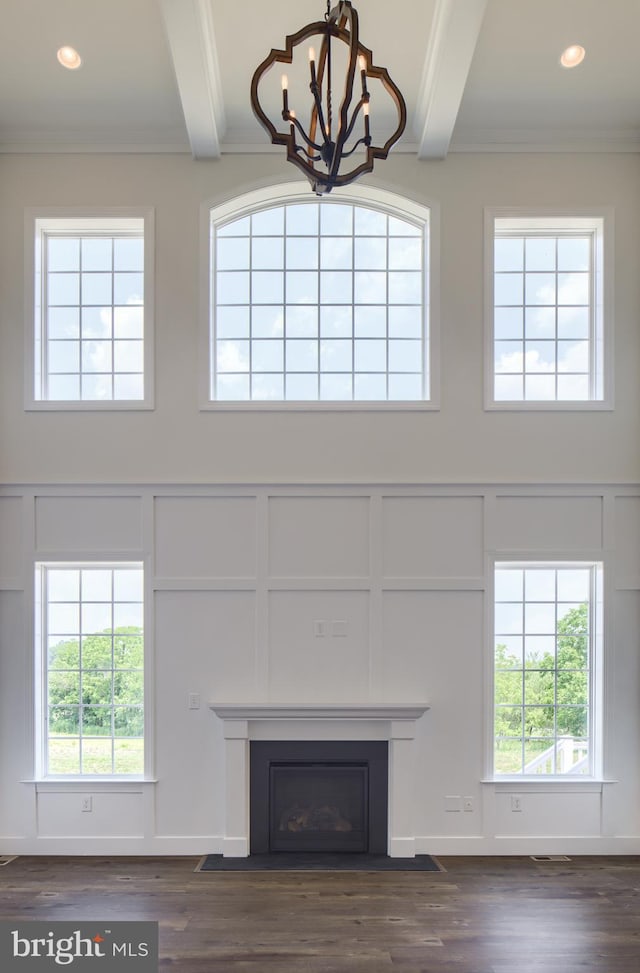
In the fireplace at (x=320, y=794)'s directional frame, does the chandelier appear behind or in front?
in front

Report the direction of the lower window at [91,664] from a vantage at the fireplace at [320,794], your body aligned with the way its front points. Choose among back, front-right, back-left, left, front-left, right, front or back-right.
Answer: right

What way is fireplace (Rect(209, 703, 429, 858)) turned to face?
toward the camera

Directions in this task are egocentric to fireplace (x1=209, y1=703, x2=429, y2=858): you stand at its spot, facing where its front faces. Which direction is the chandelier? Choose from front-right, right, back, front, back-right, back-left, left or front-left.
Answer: front
